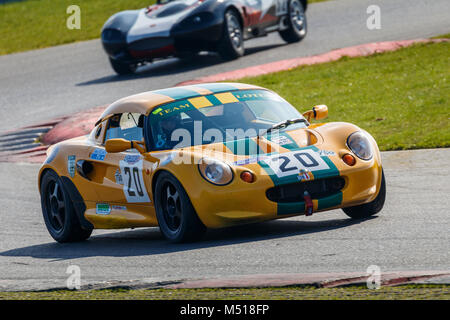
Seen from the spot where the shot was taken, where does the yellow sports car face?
facing the viewer and to the right of the viewer

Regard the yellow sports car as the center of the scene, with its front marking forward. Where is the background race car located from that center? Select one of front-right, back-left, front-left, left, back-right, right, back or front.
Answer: back-left

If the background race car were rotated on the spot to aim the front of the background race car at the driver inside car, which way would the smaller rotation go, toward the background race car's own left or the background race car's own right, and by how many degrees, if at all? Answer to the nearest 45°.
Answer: approximately 45° to the background race car's own left

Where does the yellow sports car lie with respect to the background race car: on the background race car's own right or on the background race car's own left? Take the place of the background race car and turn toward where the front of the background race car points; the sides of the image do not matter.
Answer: on the background race car's own left

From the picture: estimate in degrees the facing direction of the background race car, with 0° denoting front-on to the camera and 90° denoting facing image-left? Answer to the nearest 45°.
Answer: approximately 45°

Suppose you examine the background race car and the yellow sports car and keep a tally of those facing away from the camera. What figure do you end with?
0

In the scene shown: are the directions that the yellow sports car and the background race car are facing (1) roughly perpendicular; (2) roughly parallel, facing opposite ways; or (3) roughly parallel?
roughly perpendicular
